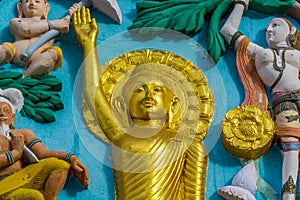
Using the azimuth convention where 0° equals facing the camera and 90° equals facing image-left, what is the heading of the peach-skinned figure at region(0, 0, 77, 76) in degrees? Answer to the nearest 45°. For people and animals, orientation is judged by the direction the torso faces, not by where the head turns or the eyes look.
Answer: approximately 0°

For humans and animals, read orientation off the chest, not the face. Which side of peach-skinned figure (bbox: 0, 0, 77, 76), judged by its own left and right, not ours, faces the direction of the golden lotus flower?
left

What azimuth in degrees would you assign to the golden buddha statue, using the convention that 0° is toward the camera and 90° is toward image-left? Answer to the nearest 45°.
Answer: approximately 0°

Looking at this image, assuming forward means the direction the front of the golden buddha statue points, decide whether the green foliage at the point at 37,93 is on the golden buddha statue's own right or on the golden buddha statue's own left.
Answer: on the golden buddha statue's own right

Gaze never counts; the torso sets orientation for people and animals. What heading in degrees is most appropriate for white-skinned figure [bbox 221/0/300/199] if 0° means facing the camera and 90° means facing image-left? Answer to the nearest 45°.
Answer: approximately 45°
